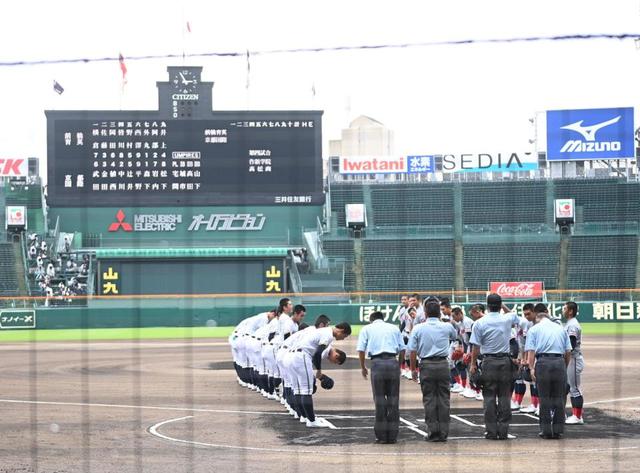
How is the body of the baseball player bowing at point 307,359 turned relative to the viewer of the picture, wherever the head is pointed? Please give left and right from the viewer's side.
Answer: facing to the right of the viewer

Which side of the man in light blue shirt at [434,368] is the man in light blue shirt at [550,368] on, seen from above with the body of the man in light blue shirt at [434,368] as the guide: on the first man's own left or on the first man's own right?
on the first man's own right

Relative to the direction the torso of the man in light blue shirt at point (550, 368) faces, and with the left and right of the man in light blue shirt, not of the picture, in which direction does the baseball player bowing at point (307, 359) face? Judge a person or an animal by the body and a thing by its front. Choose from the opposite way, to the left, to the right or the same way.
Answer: to the right

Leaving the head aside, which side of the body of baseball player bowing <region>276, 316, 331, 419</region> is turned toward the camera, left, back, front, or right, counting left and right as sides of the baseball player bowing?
right

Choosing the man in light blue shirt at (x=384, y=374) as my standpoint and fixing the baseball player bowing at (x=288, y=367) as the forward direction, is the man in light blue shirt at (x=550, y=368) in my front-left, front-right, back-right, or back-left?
back-right

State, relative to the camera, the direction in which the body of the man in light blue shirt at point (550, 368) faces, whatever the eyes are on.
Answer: away from the camera

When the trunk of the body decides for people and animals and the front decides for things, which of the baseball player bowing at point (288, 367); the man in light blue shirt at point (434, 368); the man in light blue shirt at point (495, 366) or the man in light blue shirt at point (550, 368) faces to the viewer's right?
the baseball player bowing

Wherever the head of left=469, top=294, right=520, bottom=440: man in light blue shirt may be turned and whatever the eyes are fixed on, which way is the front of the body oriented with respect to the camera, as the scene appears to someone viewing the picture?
away from the camera

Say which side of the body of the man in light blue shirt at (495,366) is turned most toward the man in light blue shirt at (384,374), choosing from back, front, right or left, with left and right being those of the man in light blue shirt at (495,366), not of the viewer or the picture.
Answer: left

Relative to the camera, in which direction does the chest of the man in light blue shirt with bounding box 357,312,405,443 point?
away from the camera

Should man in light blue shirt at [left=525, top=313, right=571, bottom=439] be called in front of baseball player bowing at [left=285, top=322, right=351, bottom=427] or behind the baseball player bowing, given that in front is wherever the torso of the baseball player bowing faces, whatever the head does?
in front

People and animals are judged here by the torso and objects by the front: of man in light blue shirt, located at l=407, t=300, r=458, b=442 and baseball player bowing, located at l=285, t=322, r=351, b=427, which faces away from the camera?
the man in light blue shirt

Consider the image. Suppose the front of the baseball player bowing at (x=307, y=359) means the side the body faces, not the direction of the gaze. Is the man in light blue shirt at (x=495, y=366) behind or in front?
in front

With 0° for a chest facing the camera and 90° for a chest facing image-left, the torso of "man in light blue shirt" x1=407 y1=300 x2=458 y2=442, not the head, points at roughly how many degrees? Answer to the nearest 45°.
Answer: approximately 180°

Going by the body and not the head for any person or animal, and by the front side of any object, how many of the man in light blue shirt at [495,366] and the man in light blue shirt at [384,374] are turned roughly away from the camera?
2
